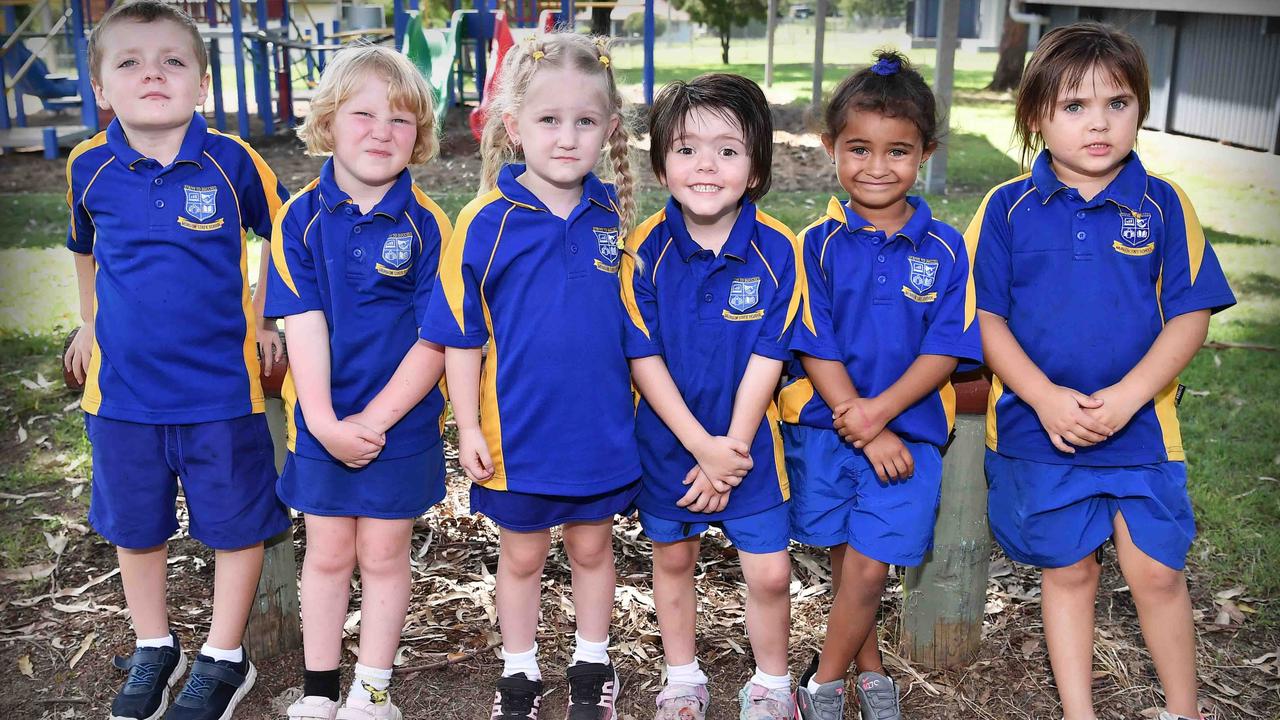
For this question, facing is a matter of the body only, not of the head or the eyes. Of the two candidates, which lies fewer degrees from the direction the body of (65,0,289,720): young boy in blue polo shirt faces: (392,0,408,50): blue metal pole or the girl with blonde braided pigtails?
the girl with blonde braided pigtails

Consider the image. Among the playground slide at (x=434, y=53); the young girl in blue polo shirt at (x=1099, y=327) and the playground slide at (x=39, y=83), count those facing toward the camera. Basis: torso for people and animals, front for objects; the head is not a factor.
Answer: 2

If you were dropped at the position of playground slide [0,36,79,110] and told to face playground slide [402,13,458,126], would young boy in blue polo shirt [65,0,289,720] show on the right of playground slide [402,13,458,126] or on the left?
right

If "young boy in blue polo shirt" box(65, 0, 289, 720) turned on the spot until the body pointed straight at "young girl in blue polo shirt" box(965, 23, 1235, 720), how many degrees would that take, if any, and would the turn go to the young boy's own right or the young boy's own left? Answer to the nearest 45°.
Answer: approximately 45° to the young boy's own left

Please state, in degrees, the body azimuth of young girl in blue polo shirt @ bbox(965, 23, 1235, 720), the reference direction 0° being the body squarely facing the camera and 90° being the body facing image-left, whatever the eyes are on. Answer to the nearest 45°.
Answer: approximately 0°

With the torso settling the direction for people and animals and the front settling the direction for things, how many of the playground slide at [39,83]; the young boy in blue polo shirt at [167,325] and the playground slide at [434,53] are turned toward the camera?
2
